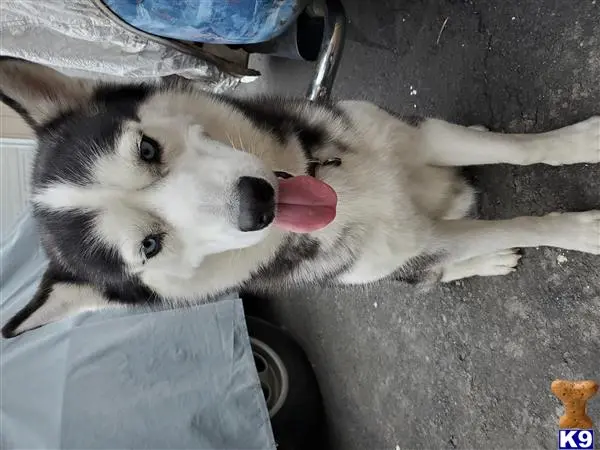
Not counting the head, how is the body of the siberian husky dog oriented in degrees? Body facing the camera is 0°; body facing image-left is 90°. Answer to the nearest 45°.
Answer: approximately 0°

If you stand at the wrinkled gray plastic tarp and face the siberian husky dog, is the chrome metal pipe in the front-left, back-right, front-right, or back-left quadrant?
front-left
